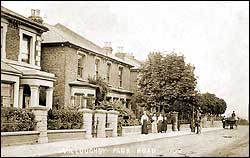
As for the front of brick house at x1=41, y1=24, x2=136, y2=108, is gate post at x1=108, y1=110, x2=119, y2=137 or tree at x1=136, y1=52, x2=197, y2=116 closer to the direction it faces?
the gate post

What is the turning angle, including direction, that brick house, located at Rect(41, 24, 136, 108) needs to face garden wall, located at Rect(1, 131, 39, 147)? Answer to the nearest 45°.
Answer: approximately 45° to its right

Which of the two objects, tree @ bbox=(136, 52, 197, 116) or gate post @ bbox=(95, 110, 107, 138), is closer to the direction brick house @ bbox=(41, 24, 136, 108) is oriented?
the gate post

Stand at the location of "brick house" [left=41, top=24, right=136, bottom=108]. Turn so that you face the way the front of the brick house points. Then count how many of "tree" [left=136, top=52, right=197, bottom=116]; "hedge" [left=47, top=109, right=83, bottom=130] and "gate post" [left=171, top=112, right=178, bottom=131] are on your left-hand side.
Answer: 2

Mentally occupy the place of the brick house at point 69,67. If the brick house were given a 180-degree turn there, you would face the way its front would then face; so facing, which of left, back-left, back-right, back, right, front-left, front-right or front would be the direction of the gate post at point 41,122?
back-left

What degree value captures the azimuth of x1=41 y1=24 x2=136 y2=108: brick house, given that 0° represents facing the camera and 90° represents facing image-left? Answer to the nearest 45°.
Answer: approximately 315°

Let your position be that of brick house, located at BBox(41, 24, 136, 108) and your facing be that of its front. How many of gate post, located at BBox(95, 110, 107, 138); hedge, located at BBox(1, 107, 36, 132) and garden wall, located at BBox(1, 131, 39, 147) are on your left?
0

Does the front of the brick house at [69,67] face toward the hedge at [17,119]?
no

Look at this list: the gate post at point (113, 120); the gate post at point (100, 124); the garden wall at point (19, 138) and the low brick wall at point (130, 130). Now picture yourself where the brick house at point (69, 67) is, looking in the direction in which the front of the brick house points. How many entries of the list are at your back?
0

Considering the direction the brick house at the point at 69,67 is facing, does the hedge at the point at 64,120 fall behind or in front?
in front

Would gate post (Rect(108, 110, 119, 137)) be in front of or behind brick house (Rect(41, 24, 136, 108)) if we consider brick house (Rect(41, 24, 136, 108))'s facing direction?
in front

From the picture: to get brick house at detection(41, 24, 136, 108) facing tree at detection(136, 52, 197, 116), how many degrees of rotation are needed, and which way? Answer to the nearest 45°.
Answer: approximately 90° to its left

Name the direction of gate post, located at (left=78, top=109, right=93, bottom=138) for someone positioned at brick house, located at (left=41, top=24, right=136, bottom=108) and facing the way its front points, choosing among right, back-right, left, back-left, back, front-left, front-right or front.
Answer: front-right

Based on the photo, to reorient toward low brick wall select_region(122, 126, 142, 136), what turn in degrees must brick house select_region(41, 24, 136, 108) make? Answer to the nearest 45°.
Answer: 0° — it already faces it
